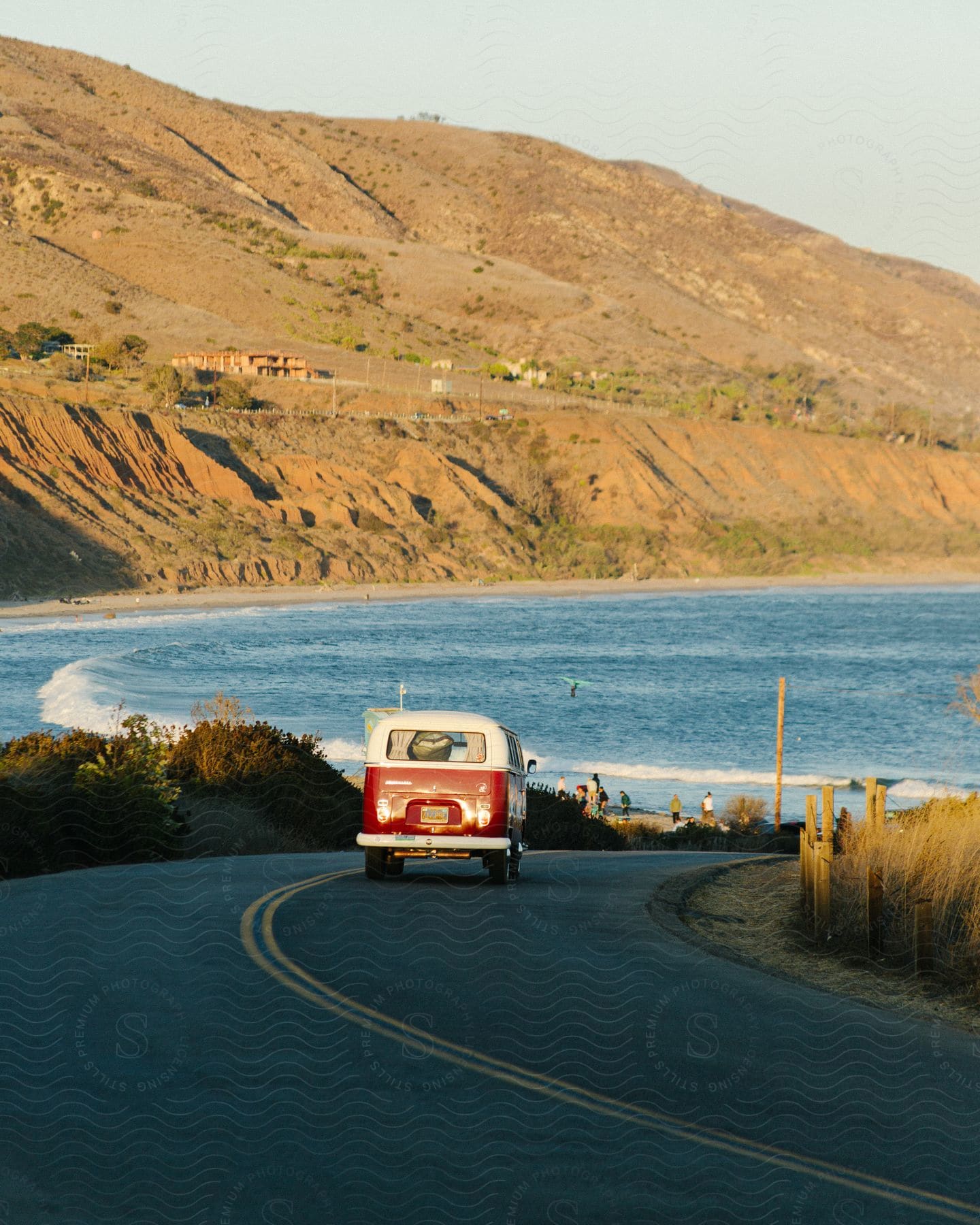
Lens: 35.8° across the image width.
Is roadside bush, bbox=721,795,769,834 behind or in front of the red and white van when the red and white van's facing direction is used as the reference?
in front

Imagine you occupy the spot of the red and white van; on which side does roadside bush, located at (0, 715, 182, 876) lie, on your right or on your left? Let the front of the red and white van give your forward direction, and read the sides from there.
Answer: on your left

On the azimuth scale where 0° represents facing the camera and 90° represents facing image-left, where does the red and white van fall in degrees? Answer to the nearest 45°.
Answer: approximately 180°

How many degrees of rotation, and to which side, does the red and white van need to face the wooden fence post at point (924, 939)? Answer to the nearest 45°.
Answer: approximately 135° to its right

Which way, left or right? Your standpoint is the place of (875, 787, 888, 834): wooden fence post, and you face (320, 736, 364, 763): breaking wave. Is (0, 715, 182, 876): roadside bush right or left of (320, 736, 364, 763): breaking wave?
left

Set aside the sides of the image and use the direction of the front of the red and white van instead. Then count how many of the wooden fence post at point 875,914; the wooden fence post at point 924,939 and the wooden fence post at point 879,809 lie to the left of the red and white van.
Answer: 0

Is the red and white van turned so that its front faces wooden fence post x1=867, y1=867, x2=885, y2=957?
no

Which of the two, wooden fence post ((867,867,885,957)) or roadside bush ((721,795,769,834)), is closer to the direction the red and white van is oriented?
the roadside bush

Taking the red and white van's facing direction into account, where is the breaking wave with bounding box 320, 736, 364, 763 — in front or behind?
in front

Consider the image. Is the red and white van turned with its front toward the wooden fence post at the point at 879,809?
no

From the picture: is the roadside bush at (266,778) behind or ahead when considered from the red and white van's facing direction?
ahead

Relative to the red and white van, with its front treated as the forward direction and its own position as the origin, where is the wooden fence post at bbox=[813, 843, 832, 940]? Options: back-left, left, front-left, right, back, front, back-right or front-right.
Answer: back-right

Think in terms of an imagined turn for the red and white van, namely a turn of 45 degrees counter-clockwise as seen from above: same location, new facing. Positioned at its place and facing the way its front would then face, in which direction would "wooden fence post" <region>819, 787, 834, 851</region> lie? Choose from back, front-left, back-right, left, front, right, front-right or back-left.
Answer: back

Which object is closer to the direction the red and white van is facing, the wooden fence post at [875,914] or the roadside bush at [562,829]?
the roadside bush

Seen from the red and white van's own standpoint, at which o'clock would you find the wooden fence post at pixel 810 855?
The wooden fence post is roughly at 4 o'clock from the red and white van.

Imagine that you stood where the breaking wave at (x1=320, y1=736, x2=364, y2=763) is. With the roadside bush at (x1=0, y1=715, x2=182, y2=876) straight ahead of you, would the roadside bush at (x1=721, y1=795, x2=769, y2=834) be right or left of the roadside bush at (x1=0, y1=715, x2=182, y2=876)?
left

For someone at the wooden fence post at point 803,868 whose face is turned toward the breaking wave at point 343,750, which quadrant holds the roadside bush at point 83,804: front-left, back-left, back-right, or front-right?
front-left
